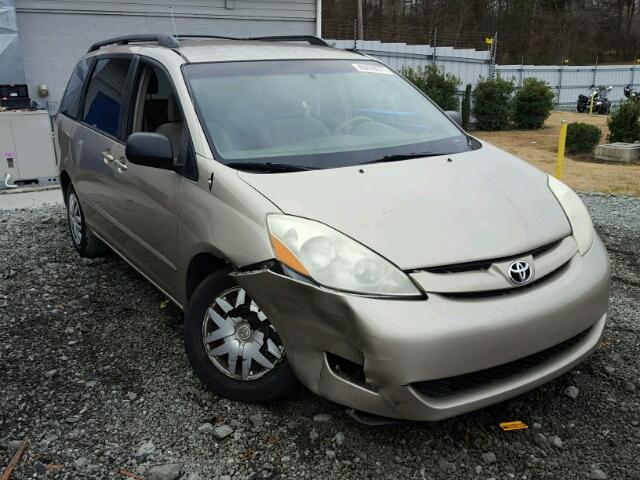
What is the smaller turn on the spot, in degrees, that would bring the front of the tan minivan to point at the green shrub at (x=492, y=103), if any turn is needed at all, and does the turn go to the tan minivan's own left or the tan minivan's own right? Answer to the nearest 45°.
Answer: approximately 135° to the tan minivan's own left

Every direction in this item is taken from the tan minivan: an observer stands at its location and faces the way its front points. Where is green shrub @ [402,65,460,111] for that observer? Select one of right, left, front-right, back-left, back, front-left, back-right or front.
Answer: back-left

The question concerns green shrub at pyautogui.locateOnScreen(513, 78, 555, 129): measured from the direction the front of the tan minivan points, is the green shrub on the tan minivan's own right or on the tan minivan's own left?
on the tan minivan's own left

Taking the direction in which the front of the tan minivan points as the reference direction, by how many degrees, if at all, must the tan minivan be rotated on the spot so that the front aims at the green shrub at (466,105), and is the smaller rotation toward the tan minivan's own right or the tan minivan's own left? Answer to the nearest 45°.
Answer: approximately 135° to the tan minivan's own left

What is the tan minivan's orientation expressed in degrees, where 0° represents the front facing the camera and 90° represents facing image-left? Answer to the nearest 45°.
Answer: approximately 315°

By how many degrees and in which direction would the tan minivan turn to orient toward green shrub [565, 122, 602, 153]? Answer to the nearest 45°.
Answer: approximately 90° to its left

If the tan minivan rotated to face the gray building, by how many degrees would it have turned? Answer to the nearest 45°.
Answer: approximately 180°
